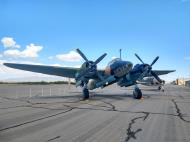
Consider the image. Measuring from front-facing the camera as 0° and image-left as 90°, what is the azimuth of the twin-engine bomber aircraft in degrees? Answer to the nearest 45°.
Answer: approximately 315°
